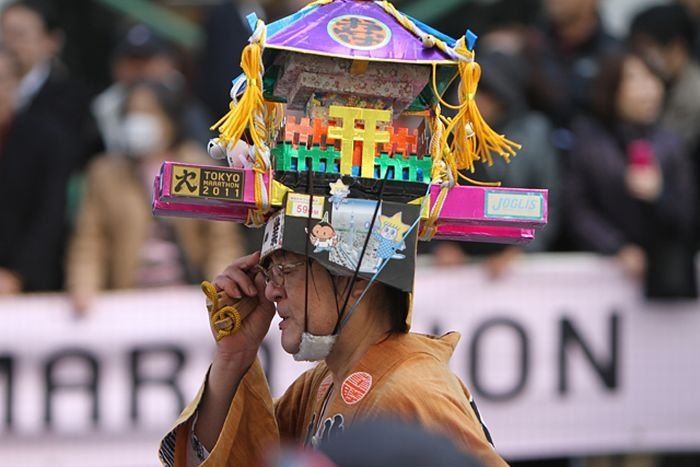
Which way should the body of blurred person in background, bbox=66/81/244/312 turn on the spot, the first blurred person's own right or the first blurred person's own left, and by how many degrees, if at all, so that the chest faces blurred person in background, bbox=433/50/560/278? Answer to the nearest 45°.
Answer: approximately 90° to the first blurred person's own left

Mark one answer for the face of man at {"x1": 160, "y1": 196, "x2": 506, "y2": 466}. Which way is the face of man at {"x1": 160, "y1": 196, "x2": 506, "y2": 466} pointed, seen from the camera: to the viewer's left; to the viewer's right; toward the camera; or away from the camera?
to the viewer's left

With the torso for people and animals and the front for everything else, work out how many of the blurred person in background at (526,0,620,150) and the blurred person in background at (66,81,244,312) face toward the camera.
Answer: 2

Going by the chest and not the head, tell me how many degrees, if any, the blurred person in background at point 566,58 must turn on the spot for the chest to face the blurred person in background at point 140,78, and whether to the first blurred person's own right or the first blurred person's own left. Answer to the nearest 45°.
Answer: approximately 90° to the first blurred person's own right

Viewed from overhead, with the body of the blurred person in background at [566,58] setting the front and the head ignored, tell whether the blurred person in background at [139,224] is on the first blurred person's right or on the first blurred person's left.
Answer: on the first blurred person's right

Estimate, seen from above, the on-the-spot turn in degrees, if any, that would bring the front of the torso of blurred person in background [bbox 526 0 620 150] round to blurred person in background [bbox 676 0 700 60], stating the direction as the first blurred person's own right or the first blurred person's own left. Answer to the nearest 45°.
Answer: approximately 135° to the first blurred person's own left
